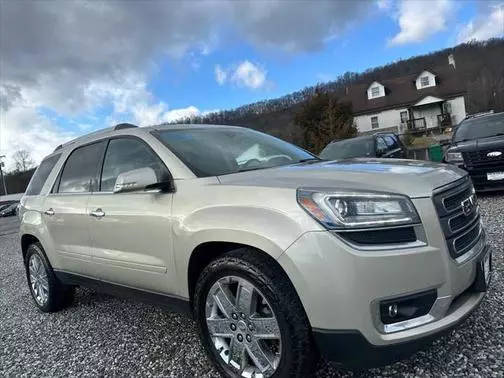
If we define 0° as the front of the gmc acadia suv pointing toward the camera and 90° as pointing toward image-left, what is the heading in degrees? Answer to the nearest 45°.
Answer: approximately 315°

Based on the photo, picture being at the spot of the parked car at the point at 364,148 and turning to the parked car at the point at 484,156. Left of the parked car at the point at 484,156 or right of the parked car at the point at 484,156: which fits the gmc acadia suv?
right

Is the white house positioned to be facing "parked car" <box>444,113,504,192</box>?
yes

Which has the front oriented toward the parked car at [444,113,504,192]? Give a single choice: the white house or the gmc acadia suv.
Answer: the white house

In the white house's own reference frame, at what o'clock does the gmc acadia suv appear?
The gmc acadia suv is roughly at 12 o'clock from the white house.

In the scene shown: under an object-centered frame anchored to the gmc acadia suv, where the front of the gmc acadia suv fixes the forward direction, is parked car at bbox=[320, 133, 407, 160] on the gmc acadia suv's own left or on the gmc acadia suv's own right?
on the gmc acadia suv's own left

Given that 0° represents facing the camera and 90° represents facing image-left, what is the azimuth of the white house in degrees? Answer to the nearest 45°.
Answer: approximately 0°

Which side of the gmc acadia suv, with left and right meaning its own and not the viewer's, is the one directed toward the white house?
left

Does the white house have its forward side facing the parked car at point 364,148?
yes

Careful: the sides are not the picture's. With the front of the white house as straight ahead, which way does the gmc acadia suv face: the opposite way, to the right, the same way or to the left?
to the left
